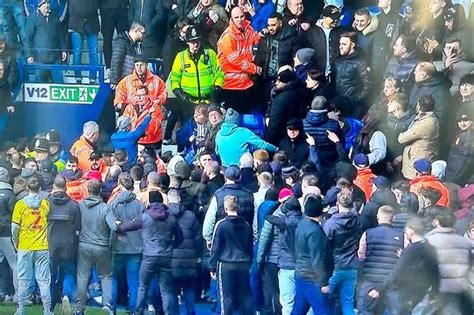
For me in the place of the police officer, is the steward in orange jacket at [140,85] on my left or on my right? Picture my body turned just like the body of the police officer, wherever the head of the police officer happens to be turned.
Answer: on my right

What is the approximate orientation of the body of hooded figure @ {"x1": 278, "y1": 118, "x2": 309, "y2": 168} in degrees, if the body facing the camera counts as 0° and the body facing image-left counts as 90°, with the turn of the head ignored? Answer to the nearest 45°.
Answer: approximately 0°

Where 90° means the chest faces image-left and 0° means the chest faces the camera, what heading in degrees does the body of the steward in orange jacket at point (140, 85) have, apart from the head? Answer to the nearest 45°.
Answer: approximately 0°

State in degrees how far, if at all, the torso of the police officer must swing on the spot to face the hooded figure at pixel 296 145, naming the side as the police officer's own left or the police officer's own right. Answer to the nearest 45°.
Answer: approximately 45° to the police officer's own left
